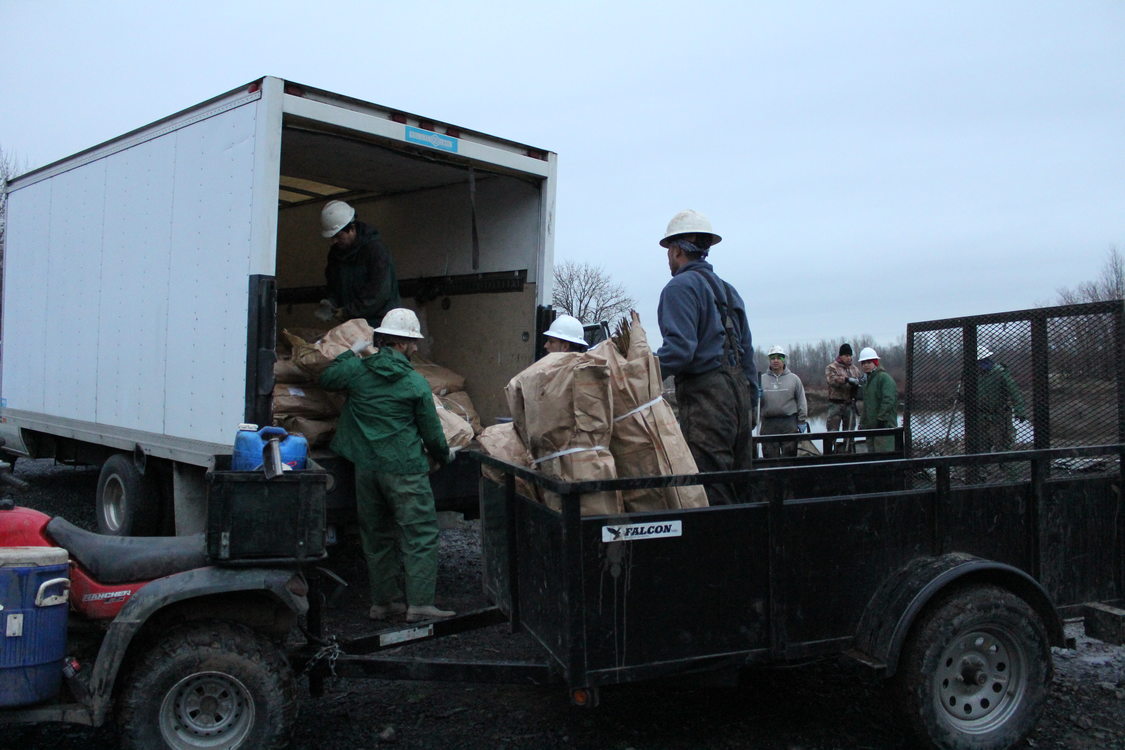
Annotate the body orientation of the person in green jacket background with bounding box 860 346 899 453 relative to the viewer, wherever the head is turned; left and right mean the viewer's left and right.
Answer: facing the viewer and to the left of the viewer

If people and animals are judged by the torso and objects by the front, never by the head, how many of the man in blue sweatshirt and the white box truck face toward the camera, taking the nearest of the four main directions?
0

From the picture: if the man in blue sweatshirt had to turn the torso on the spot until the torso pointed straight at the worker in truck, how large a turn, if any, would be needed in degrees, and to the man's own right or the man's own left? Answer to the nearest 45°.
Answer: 0° — they already face them

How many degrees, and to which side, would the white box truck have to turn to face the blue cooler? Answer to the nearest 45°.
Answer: approximately 135° to its left

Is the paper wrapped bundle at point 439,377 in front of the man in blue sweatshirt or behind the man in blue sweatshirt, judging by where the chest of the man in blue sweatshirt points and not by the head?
in front

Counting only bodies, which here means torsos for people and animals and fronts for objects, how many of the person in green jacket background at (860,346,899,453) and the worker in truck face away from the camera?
0

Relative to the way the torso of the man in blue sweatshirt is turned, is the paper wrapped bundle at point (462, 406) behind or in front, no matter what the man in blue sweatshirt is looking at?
in front

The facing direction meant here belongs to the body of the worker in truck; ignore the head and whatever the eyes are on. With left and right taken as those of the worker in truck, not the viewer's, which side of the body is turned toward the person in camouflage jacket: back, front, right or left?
back

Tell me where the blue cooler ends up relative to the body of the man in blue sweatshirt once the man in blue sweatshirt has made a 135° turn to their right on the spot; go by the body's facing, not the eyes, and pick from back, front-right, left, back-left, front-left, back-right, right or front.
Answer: back-right

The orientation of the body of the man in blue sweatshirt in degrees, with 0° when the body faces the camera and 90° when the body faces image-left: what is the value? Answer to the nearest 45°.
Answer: approximately 135°

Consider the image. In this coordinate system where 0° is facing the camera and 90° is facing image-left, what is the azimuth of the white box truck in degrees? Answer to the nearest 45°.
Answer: approximately 135°

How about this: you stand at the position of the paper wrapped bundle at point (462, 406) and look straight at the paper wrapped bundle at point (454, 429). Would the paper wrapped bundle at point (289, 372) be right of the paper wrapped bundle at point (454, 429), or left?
right

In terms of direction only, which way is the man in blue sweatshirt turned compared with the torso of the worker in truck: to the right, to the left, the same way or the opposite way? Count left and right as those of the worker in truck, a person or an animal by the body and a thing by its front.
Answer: to the right

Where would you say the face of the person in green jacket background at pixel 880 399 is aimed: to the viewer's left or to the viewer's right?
to the viewer's left

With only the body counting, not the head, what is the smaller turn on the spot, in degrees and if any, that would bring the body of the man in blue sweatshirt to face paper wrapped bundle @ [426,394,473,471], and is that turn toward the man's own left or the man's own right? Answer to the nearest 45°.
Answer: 0° — they already face it
